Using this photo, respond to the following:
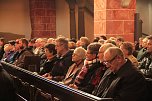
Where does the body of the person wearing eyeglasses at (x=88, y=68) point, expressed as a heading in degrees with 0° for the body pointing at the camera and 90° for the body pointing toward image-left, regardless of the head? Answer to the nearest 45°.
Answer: approximately 45°

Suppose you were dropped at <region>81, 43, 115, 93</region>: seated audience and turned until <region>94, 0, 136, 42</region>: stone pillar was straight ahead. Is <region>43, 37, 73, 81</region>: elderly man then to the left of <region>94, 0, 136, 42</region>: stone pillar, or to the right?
left

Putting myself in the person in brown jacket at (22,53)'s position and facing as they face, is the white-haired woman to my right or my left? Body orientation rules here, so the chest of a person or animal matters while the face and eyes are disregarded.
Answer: on my left

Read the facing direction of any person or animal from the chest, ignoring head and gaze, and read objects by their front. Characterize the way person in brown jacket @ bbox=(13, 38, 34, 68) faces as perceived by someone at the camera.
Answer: facing the viewer and to the left of the viewer

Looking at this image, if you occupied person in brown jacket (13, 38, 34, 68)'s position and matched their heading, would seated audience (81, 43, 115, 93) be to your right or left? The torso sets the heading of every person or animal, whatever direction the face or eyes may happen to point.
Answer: on your left

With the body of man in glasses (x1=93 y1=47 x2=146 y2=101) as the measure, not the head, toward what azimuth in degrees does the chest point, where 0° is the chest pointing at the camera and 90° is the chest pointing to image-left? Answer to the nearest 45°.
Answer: approximately 45°

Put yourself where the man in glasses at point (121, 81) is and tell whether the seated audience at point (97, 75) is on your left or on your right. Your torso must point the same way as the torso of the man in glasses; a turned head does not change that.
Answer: on your right

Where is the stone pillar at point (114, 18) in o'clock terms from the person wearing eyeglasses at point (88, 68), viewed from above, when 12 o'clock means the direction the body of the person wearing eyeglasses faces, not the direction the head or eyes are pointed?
The stone pillar is roughly at 5 o'clock from the person wearing eyeglasses.

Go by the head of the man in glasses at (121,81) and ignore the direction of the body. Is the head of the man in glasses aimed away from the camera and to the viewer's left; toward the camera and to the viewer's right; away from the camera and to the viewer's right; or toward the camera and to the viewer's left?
toward the camera and to the viewer's left
